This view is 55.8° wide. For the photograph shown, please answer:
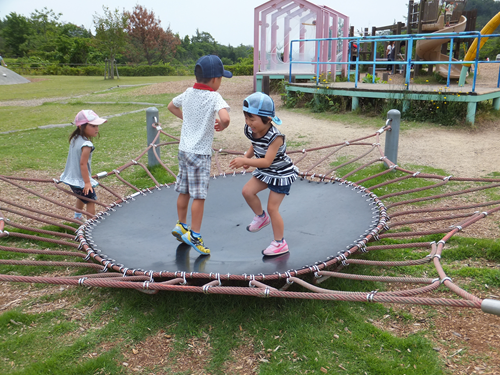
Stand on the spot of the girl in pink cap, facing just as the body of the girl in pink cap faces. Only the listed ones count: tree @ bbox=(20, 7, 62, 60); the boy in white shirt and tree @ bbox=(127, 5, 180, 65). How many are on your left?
2

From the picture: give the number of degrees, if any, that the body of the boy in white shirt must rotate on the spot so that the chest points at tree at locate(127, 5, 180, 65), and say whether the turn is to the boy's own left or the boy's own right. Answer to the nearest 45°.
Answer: approximately 45° to the boy's own left

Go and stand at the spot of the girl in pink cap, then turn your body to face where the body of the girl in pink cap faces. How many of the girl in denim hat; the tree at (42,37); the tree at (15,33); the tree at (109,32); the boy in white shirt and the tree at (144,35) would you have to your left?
4

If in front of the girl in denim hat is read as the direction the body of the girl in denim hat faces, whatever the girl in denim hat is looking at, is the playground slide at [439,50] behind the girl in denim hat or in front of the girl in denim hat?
behind

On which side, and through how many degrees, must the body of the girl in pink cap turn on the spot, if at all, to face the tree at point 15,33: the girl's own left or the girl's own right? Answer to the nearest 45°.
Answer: approximately 90° to the girl's own left

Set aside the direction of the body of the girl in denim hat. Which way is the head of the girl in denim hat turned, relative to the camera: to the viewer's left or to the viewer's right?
to the viewer's left

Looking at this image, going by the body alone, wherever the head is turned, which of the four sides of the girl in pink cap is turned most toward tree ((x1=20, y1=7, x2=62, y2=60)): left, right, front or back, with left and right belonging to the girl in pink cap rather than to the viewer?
left

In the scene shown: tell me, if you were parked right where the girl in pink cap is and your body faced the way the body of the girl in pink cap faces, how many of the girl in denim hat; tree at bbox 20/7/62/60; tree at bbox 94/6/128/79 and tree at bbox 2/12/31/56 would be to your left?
3

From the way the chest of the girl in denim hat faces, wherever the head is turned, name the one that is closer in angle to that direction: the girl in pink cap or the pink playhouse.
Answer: the girl in pink cap

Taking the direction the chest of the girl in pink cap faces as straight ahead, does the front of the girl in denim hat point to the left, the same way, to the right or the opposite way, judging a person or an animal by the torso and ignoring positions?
the opposite way

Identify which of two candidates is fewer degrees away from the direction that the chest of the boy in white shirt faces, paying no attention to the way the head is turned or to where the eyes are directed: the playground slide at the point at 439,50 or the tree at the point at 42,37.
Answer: the playground slide

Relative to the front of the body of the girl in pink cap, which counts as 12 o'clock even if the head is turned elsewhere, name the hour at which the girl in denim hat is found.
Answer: The girl in denim hat is roughly at 2 o'clock from the girl in pink cap.

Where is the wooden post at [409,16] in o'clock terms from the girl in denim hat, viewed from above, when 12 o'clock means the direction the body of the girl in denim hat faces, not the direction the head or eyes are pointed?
The wooden post is roughly at 5 o'clock from the girl in denim hat.

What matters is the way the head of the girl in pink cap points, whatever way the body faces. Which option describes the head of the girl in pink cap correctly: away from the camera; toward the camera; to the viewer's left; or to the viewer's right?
to the viewer's right

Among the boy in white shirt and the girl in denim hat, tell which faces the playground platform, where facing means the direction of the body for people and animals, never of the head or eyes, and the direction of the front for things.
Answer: the boy in white shirt

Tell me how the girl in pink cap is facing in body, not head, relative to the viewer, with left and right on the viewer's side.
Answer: facing to the right of the viewer

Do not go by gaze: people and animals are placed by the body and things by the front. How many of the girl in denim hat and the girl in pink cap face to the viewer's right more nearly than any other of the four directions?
1

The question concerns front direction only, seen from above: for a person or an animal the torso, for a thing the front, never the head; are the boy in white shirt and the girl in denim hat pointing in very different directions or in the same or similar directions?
very different directions
